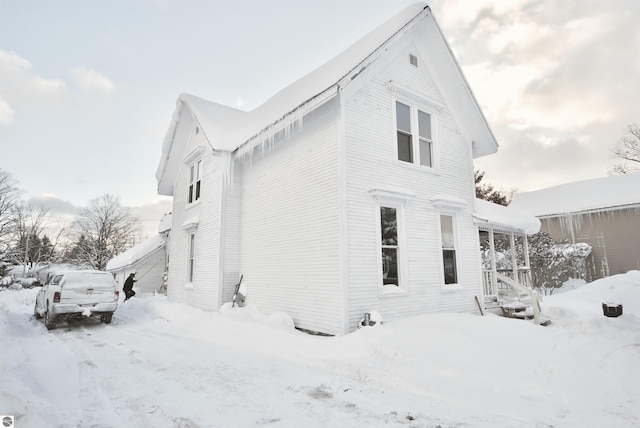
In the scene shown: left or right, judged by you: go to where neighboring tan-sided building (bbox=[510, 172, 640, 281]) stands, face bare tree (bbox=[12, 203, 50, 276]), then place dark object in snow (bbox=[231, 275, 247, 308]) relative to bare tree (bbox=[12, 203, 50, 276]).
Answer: left

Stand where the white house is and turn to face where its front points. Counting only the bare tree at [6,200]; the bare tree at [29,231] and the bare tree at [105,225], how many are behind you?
3

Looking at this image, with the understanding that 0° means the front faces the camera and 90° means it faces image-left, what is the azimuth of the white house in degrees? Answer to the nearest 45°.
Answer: approximately 315°

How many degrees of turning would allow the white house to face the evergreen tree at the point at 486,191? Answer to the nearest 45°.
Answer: approximately 90° to its left

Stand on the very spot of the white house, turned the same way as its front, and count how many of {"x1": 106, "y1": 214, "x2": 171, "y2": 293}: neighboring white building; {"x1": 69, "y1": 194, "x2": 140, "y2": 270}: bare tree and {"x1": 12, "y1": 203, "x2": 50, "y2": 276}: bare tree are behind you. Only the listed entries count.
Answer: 3

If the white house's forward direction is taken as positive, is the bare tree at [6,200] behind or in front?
behind

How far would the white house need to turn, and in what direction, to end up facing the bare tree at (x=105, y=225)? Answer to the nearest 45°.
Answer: approximately 180°

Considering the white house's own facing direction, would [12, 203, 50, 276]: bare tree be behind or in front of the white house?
behind

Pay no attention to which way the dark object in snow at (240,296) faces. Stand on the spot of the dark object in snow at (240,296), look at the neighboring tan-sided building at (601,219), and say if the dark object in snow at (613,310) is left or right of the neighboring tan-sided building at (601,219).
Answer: right

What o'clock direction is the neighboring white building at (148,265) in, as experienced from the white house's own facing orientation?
The neighboring white building is roughly at 6 o'clock from the white house.

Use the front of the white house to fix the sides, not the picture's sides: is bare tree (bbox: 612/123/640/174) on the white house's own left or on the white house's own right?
on the white house's own left
